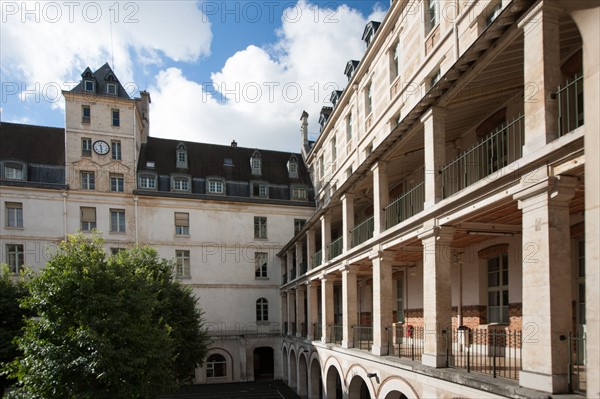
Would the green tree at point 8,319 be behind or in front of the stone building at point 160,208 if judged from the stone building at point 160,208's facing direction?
in front

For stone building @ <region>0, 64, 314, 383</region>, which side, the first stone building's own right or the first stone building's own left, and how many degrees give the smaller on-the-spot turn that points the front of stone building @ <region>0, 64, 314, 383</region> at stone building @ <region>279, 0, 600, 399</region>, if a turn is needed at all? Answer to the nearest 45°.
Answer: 0° — it already faces it

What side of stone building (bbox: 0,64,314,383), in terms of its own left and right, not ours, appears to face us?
front

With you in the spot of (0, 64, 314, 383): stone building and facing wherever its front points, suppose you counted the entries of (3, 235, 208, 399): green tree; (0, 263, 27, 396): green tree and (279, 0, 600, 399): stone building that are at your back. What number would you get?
0

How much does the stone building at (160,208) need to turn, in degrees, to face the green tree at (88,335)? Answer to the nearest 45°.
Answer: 0° — it already faces it
